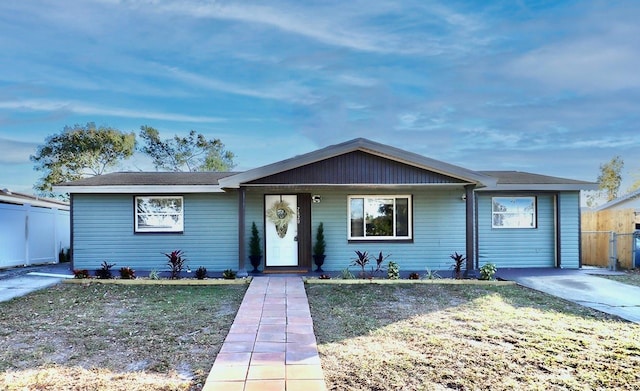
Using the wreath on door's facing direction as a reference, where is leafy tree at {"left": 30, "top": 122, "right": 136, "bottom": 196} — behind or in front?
behind

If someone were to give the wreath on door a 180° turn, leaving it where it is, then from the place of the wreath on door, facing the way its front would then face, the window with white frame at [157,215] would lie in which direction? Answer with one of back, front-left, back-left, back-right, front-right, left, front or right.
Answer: left

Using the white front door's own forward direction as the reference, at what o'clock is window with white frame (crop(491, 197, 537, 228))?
The window with white frame is roughly at 9 o'clock from the white front door.

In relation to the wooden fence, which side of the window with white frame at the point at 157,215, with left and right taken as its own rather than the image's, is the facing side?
left

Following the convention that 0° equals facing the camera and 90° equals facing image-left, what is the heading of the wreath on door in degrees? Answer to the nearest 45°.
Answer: approximately 0°

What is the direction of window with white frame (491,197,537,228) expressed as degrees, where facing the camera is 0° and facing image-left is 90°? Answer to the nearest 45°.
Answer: approximately 0°

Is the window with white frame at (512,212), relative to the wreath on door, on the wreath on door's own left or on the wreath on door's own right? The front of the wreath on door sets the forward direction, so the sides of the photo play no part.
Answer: on the wreath on door's own left

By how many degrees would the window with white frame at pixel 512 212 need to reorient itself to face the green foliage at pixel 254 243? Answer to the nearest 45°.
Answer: approximately 45° to its right
